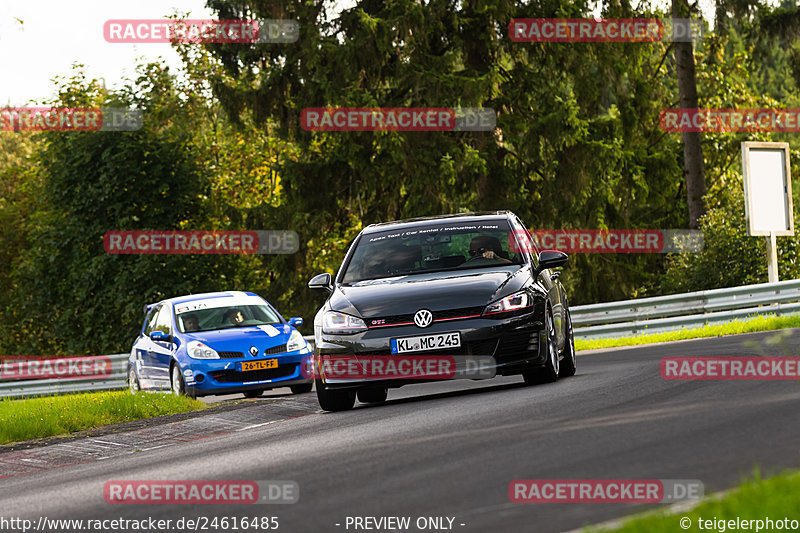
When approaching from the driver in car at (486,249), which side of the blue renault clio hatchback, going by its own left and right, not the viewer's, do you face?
front

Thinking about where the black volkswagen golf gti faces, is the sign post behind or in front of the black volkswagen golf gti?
behind

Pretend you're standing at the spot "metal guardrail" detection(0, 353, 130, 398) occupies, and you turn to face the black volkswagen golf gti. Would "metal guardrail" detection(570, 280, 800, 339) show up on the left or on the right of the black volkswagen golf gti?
left

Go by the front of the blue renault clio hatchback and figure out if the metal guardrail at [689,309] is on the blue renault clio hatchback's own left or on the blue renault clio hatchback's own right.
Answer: on the blue renault clio hatchback's own left

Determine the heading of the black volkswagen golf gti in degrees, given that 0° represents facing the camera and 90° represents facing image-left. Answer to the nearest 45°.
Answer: approximately 0°

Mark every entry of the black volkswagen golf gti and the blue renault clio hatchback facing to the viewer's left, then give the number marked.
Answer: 0

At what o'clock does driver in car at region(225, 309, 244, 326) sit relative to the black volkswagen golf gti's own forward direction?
The driver in car is roughly at 5 o'clock from the black volkswagen golf gti.
